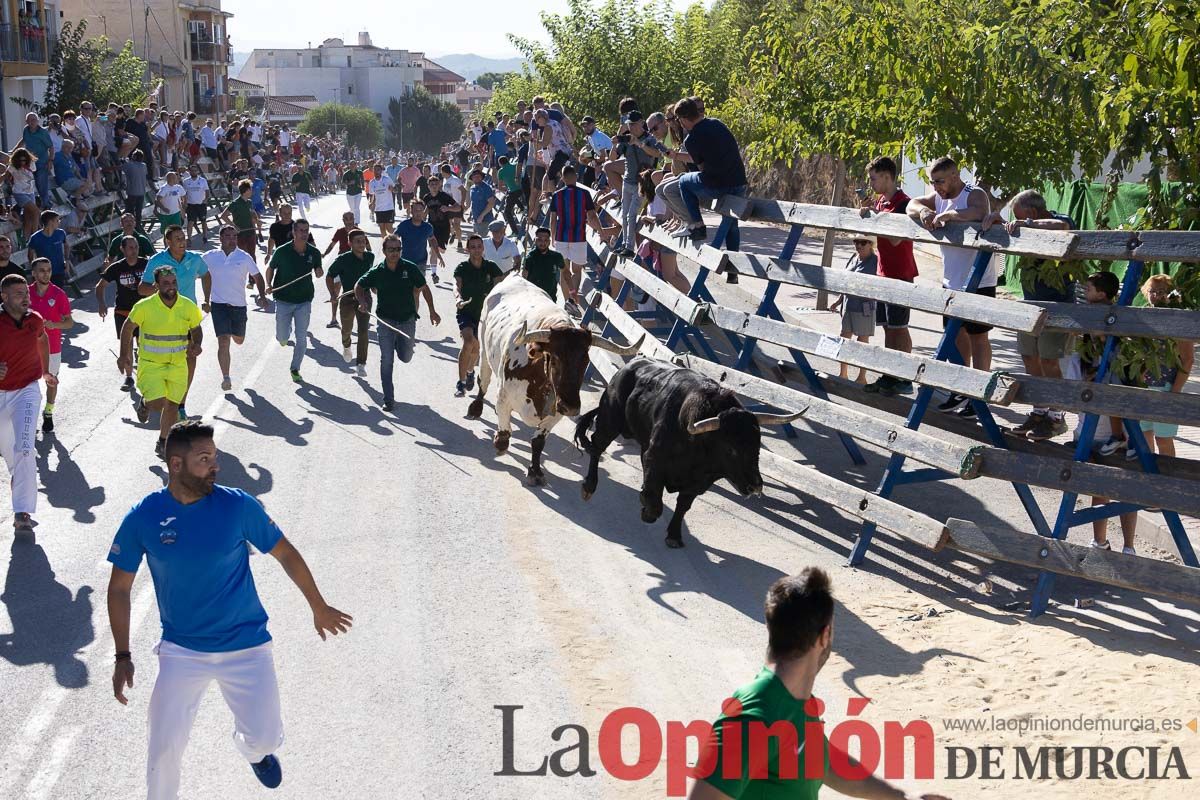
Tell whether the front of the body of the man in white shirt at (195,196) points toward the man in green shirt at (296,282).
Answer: yes

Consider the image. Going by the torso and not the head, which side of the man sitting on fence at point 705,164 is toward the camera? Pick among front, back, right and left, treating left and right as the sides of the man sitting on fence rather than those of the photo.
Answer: left

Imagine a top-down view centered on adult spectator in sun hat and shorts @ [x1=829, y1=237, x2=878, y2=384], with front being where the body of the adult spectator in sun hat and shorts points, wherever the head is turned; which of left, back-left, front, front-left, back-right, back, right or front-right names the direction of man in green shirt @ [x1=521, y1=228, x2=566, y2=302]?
front-right

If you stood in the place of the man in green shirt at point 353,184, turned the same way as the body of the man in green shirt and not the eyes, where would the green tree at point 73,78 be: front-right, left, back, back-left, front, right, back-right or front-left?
back-right

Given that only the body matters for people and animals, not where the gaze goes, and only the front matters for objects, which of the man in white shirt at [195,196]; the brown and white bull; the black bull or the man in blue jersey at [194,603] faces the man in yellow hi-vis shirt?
the man in white shirt

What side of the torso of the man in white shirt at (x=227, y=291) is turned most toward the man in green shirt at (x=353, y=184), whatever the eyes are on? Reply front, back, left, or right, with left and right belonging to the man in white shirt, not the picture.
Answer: back

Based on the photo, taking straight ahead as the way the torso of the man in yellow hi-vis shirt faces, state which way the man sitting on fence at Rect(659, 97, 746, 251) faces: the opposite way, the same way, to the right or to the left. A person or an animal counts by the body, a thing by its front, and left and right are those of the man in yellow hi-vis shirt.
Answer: to the right
